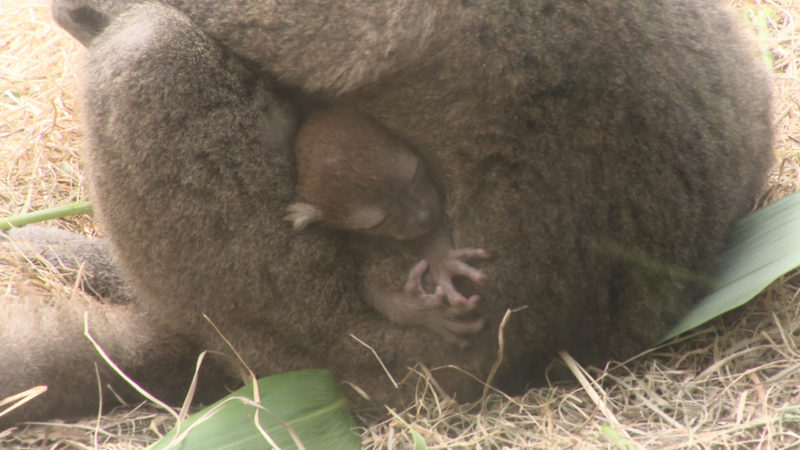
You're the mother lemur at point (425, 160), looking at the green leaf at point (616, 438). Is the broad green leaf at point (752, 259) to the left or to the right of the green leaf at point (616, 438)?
left

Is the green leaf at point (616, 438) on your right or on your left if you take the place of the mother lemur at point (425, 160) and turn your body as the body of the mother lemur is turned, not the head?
on your left

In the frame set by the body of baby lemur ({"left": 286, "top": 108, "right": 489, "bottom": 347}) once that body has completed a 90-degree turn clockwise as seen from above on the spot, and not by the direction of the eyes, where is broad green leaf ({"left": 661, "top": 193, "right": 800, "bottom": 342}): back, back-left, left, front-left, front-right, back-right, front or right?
left

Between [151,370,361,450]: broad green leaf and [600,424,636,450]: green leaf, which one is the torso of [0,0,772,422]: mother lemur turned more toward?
the broad green leaf
